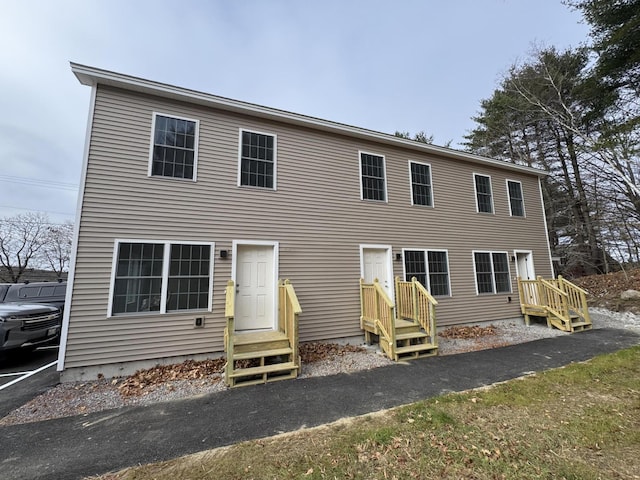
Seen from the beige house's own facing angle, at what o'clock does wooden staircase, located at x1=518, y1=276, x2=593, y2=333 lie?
The wooden staircase is roughly at 10 o'clock from the beige house.

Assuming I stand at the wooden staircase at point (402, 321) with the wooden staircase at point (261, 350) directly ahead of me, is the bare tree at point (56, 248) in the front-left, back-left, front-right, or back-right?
front-right

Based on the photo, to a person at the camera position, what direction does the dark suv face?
facing the viewer and to the right of the viewer

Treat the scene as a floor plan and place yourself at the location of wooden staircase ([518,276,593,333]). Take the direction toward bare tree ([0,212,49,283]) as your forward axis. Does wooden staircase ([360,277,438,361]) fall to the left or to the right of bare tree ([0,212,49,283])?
left

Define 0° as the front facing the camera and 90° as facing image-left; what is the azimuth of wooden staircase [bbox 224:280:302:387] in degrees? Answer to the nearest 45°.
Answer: approximately 0°

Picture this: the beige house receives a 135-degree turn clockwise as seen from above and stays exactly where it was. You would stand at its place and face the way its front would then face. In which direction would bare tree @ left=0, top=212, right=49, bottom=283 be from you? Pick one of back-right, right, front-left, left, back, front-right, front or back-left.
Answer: front-right

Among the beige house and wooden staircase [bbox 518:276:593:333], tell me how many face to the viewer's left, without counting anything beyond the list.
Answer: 0

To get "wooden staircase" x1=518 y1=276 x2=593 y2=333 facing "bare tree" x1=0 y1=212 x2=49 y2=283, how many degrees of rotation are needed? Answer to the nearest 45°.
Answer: approximately 135° to its right

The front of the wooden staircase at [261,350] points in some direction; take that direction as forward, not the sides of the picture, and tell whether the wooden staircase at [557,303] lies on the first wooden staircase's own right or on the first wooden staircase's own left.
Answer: on the first wooden staircase's own left

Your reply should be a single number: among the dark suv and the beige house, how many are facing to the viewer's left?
0
